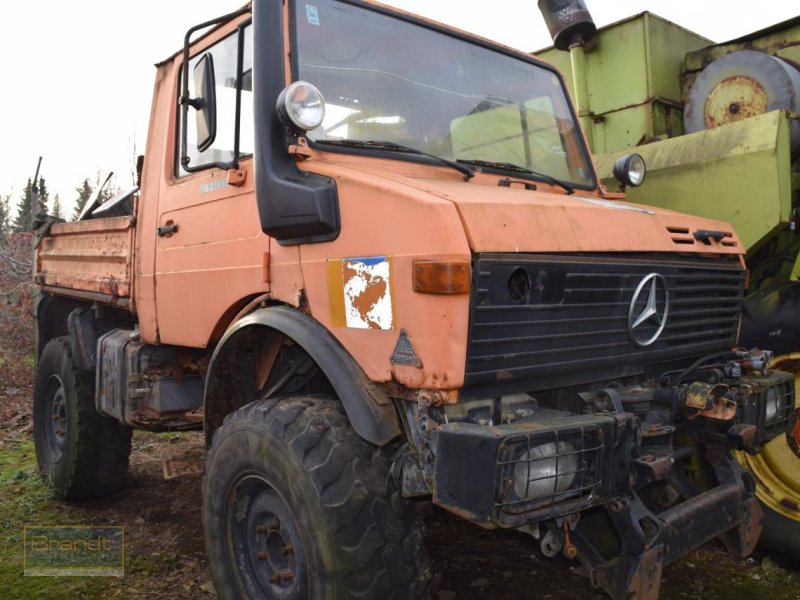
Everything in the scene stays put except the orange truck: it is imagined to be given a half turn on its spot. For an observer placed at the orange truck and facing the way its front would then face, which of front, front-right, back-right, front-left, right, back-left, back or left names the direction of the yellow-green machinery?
right

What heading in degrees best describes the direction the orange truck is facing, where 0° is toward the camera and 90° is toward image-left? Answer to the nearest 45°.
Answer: approximately 315°
